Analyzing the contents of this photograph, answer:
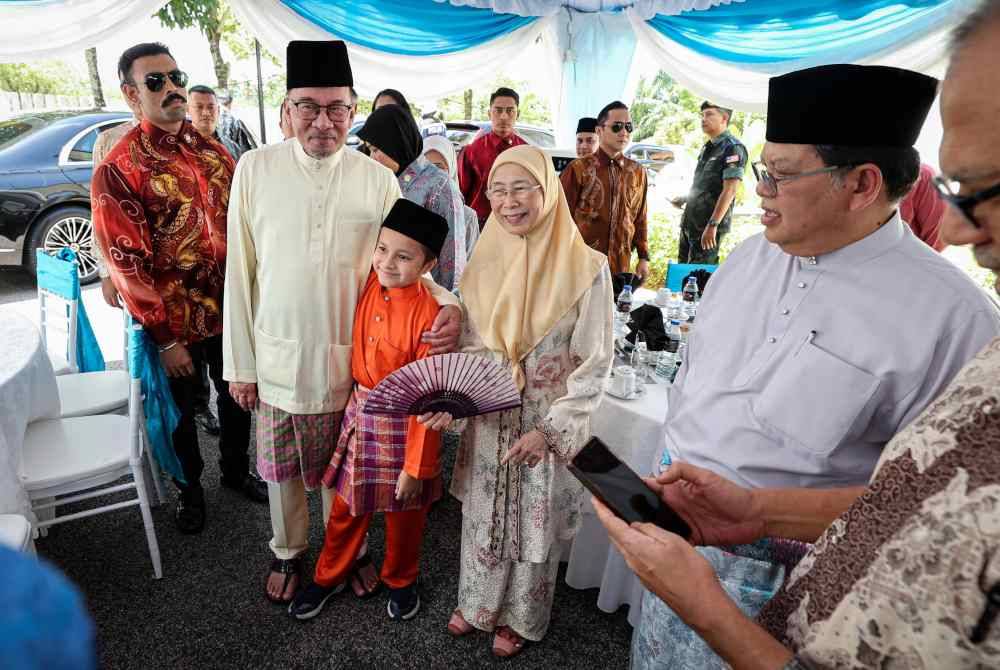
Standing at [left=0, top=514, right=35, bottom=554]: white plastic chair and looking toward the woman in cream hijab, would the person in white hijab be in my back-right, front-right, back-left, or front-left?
front-left

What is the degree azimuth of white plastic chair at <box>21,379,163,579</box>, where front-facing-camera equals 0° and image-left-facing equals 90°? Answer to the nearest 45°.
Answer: approximately 90°

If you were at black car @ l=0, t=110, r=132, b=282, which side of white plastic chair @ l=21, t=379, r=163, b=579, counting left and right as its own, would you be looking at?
right

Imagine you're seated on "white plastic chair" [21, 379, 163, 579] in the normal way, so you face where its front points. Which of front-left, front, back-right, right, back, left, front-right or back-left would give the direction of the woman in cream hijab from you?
back-left
